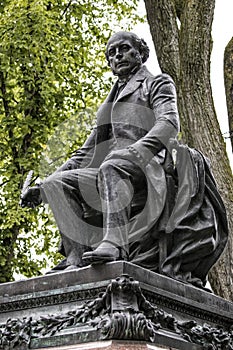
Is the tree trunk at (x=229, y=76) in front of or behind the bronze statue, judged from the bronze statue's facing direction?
behind

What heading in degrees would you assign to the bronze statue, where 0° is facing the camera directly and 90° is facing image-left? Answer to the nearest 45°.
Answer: approximately 45°

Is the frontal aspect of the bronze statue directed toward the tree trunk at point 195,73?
no
